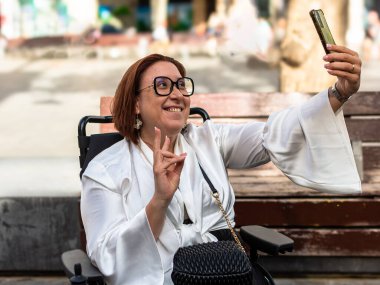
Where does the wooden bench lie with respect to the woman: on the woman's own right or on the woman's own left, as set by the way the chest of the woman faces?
on the woman's own left

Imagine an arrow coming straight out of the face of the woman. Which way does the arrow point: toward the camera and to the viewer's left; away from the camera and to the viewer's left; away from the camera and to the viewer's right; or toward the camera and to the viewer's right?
toward the camera and to the viewer's right

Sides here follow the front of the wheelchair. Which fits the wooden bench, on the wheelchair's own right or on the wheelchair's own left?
on the wheelchair's own left
